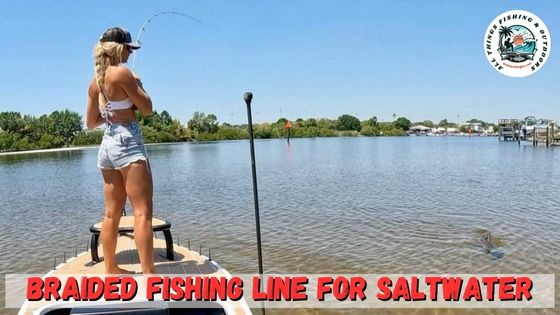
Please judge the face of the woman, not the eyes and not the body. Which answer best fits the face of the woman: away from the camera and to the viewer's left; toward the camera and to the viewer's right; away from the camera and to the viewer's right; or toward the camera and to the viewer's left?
away from the camera and to the viewer's right

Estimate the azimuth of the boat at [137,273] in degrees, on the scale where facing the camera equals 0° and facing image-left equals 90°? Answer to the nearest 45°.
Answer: approximately 180°

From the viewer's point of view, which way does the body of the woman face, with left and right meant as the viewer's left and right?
facing away from the viewer and to the right of the viewer

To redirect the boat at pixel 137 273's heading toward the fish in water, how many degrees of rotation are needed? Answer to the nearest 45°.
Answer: approximately 90° to its right
